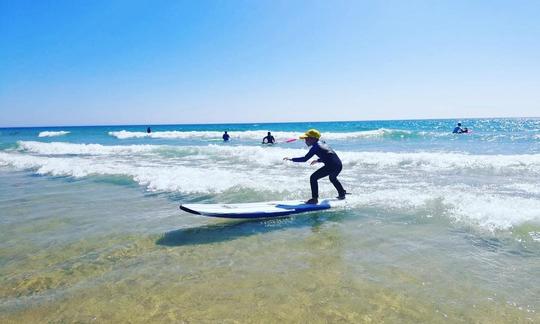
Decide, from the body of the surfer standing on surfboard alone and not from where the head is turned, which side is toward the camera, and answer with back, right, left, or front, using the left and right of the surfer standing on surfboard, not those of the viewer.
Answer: left

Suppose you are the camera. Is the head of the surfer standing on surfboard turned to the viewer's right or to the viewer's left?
to the viewer's left

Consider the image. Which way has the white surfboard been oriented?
to the viewer's left
